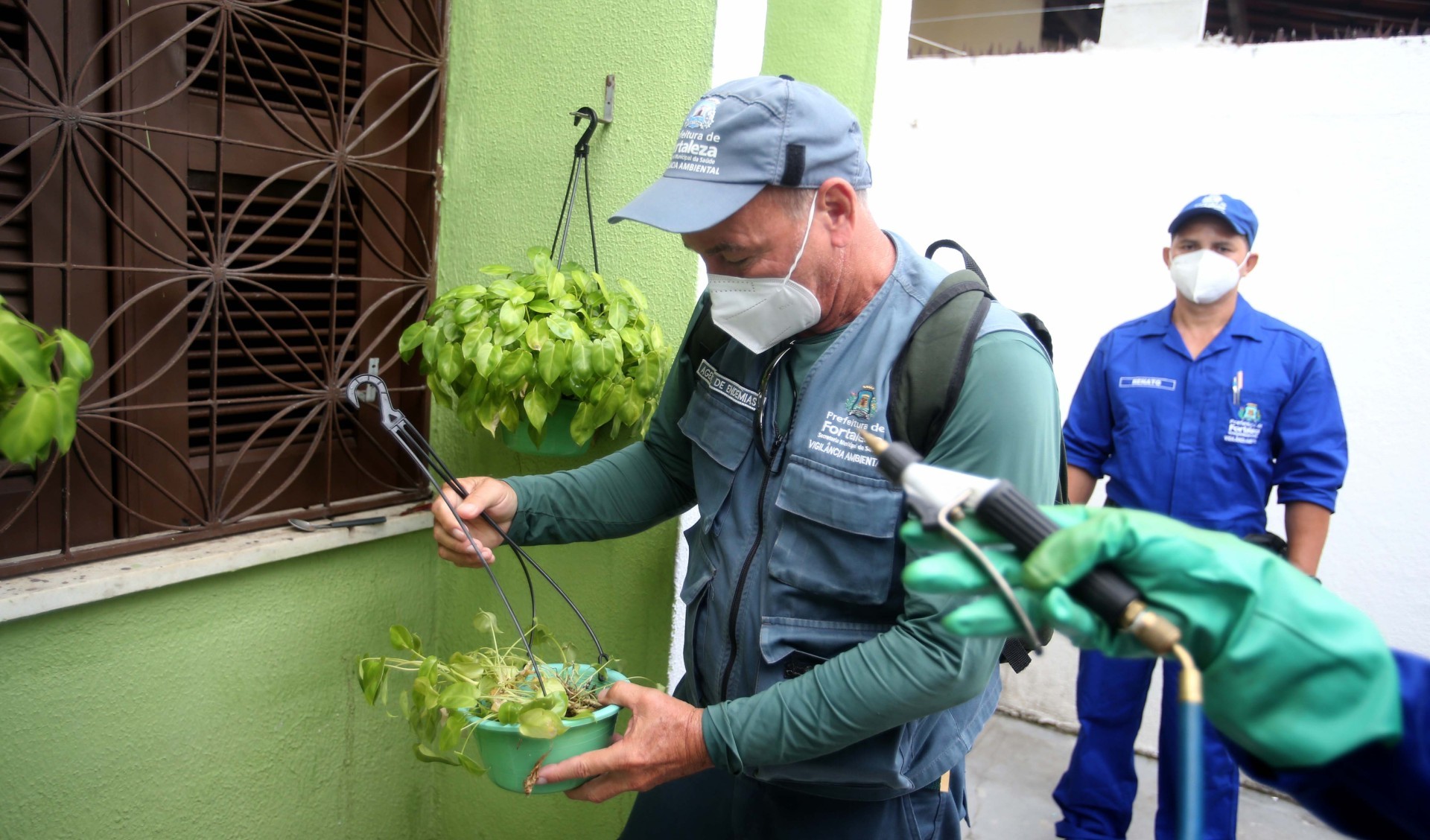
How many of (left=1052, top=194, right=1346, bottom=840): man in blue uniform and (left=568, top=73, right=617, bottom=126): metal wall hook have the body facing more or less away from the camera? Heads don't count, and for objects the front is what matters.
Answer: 0

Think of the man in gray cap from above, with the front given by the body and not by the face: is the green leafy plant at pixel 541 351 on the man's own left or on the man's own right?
on the man's own right

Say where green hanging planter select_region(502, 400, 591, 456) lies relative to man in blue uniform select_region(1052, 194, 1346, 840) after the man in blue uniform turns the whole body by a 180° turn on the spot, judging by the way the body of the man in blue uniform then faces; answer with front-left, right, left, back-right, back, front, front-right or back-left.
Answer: back-left

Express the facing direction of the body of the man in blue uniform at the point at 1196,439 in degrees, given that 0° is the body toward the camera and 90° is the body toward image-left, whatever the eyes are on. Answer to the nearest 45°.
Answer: approximately 0°

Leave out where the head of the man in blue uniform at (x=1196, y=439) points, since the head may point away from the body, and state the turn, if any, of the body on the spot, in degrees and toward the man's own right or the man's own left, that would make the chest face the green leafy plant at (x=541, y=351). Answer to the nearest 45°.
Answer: approximately 45° to the man's own right

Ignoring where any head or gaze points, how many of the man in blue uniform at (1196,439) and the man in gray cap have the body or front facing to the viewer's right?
0

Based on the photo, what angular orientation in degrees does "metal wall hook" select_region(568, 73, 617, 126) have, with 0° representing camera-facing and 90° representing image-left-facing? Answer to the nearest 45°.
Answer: approximately 45°

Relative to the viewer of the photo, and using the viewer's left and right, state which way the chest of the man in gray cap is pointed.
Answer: facing the viewer and to the left of the viewer

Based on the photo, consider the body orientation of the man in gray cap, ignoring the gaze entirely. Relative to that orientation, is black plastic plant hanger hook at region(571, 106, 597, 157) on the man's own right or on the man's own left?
on the man's own right

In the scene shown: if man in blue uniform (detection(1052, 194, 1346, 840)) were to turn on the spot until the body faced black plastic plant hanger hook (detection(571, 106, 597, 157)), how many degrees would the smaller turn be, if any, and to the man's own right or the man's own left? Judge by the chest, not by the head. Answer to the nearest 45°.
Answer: approximately 45° to the man's own right

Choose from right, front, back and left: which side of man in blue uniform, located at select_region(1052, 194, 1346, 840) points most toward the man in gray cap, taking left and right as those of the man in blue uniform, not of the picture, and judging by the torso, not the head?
front

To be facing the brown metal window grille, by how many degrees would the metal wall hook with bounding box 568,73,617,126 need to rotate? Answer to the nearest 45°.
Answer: approximately 45° to its right

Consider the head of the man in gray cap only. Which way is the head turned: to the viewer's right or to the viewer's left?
to the viewer's left
